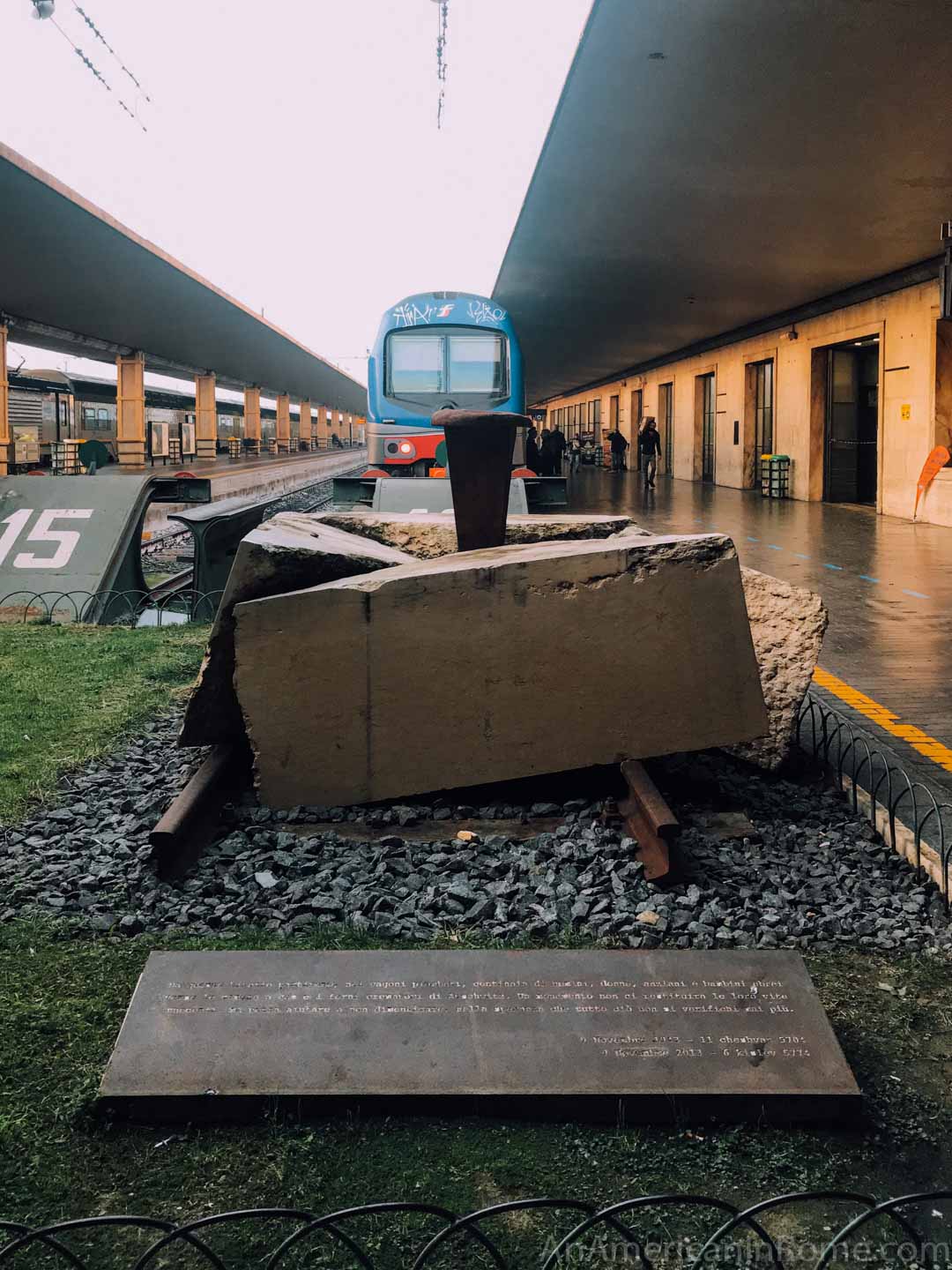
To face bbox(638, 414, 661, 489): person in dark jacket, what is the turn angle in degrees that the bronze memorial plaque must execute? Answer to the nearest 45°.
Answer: approximately 180°

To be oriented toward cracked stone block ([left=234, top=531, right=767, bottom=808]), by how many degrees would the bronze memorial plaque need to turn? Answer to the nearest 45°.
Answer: approximately 180°

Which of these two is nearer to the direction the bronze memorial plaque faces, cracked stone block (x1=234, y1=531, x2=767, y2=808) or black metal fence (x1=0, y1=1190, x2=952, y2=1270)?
the black metal fence

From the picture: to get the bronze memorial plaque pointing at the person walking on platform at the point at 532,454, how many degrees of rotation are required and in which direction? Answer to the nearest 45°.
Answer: approximately 180°

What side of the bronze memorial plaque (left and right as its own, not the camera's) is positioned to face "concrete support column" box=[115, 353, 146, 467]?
back

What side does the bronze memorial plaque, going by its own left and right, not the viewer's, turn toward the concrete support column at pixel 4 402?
back

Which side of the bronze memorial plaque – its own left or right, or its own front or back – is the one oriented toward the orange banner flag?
back

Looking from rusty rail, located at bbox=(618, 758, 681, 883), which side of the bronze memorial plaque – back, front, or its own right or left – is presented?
back

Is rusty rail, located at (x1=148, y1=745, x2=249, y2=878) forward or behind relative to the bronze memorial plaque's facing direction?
behind

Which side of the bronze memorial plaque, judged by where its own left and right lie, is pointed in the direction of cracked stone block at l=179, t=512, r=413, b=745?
back

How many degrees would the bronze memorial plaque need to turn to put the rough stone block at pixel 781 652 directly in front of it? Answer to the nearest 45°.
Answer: approximately 135° to its left

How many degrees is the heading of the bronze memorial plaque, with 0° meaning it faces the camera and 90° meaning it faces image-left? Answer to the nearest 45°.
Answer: approximately 0°

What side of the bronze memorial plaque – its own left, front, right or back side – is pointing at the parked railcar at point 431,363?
back

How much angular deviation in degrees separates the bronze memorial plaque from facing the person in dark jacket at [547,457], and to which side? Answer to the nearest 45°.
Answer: approximately 180°
